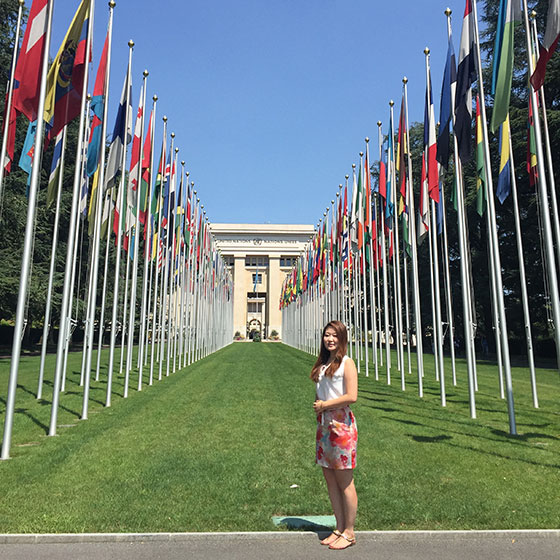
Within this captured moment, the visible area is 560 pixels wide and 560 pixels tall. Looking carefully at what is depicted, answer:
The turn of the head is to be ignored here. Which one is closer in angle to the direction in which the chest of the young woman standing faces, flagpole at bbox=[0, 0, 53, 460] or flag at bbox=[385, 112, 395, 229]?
the flagpole

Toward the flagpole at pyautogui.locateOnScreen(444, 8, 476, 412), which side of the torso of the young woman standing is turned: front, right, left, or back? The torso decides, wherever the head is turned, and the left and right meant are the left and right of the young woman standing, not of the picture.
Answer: back

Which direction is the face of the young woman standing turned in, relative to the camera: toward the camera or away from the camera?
toward the camera

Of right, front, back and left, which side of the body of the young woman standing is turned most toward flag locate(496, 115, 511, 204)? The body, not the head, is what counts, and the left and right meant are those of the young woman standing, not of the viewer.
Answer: back

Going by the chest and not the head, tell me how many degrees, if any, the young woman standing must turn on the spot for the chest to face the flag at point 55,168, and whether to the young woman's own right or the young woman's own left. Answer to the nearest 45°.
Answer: approximately 90° to the young woman's own right

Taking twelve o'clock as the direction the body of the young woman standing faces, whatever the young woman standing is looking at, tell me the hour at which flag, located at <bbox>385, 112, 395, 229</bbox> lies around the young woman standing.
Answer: The flag is roughly at 5 o'clock from the young woman standing.

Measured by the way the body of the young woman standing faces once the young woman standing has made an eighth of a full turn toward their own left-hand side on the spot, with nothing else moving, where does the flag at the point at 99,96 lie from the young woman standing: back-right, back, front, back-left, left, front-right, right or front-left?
back-right

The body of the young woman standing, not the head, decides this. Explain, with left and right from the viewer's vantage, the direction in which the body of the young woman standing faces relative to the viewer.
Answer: facing the viewer and to the left of the viewer

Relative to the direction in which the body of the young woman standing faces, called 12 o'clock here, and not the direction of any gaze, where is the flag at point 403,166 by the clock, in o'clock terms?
The flag is roughly at 5 o'clock from the young woman standing.

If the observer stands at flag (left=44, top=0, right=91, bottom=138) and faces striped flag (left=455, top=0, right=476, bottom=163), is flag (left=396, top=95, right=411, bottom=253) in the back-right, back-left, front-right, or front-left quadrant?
front-left

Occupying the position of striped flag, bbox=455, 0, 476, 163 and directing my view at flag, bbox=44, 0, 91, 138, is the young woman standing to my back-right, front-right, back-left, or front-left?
front-left
